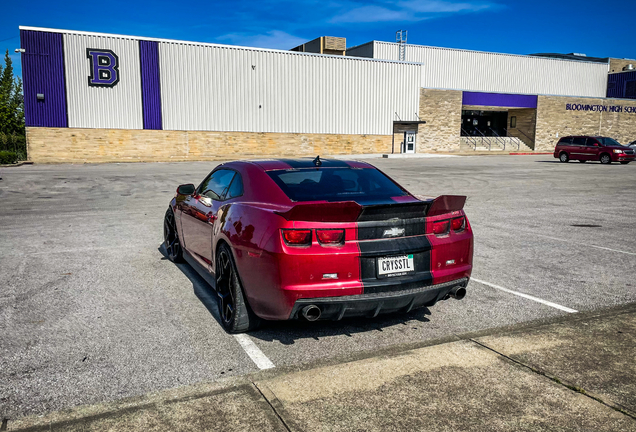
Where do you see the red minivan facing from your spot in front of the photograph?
facing the viewer and to the right of the viewer

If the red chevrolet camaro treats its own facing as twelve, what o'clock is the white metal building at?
The white metal building is roughly at 1 o'clock from the red chevrolet camaro.

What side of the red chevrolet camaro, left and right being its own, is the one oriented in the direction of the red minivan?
right

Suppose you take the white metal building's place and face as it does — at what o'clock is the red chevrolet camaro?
The red chevrolet camaro is roughly at 1 o'clock from the white metal building.

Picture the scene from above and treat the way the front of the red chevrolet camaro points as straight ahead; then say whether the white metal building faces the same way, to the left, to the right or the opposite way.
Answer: the opposite way
